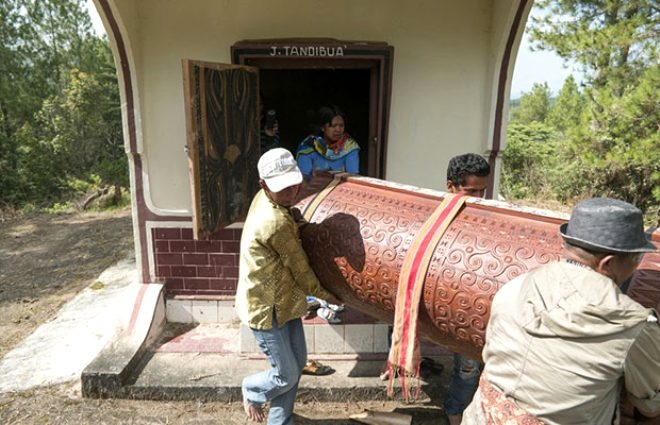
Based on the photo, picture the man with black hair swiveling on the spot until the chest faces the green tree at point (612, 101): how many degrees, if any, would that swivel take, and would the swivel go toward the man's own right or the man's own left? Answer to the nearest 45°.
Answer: approximately 135° to the man's own left

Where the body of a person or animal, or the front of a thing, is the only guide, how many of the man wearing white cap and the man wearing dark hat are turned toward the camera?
0

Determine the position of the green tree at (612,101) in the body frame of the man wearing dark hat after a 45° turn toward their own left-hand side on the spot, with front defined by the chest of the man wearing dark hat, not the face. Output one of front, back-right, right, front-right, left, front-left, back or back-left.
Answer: front

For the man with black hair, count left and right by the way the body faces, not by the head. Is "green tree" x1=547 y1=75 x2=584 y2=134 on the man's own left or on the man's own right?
on the man's own left

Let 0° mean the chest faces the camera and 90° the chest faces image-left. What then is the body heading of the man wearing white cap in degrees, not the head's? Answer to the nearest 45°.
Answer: approximately 270°

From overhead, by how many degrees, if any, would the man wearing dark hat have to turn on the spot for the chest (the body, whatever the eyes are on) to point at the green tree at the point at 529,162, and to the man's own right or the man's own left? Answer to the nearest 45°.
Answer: approximately 45° to the man's own left

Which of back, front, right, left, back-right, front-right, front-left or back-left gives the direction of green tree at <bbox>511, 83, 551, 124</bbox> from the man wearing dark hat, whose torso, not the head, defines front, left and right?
front-left

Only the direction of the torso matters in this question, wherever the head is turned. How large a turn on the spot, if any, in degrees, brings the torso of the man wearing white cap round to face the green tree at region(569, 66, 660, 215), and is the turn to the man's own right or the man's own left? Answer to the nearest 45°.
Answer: approximately 45° to the man's own left

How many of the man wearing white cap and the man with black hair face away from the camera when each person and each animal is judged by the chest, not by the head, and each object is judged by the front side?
0

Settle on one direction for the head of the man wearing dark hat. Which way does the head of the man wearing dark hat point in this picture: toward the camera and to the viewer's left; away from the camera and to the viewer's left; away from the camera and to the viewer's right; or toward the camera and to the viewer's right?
away from the camera and to the viewer's right
